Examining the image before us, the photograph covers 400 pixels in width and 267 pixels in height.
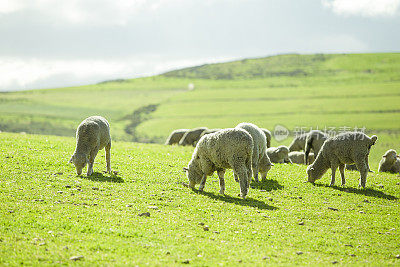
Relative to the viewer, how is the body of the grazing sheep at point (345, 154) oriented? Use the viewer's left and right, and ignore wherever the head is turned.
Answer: facing to the left of the viewer

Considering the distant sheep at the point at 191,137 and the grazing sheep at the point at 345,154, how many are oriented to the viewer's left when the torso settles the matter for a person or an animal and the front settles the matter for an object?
2

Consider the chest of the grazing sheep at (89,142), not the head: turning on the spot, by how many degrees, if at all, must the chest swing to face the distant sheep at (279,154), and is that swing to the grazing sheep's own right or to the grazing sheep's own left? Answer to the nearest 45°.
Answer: approximately 180°

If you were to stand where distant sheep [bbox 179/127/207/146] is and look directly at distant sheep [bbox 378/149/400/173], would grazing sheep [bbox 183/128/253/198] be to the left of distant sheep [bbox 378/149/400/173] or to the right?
right

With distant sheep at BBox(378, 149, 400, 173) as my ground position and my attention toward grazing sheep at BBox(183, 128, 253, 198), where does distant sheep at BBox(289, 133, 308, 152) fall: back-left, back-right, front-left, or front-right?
back-right

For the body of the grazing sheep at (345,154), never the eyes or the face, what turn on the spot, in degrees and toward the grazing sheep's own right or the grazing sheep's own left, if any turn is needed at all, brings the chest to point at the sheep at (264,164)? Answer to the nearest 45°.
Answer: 0° — it already faces it

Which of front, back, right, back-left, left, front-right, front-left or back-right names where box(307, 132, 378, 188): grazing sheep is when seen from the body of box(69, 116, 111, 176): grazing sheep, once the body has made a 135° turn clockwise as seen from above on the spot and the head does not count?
right

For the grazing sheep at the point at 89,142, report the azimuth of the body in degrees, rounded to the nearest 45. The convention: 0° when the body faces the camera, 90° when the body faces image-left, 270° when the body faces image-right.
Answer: approximately 45°

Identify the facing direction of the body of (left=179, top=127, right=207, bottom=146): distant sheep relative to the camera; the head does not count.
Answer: to the viewer's left
